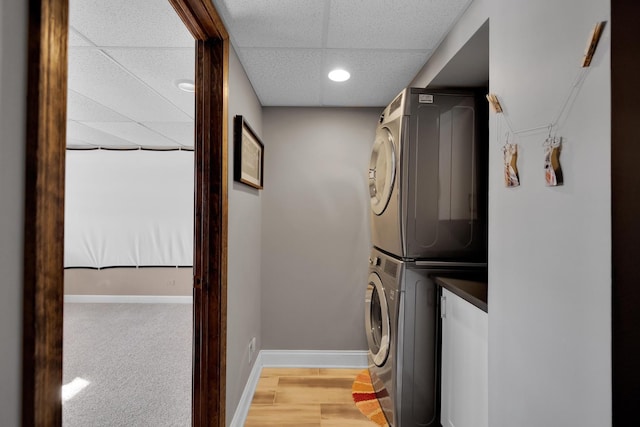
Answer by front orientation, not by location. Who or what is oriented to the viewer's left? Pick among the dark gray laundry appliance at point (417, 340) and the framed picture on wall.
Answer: the dark gray laundry appliance

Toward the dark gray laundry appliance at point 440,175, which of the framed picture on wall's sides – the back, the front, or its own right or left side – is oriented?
front

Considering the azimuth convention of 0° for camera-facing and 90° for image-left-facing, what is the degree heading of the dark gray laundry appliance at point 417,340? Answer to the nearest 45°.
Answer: approximately 90°

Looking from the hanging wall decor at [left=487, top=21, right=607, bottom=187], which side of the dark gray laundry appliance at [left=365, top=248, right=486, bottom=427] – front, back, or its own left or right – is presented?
left

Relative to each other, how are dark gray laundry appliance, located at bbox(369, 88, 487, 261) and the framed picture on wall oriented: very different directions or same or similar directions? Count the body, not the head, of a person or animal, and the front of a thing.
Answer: very different directions

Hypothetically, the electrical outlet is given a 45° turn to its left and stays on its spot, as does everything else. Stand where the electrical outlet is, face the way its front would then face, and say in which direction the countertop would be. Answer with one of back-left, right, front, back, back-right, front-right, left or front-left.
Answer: right

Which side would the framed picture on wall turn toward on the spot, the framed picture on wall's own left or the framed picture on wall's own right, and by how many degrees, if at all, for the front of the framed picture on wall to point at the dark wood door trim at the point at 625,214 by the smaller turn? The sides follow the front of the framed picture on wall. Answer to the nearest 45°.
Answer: approximately 45° to the framed picture on wall's own right

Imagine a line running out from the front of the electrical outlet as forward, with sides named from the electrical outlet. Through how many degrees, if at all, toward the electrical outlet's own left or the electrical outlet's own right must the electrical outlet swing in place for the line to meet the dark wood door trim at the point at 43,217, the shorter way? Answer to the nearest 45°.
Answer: approximately 90° to the electrical outlet's own right

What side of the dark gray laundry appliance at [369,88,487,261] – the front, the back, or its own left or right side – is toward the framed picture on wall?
front

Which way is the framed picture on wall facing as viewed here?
to the viewer's right

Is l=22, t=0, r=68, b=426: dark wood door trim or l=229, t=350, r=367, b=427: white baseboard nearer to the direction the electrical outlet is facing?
the white baseboard

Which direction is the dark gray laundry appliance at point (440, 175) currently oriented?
to the viewer's left

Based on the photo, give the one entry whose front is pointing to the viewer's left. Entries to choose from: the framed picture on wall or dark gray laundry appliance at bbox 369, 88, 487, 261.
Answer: the dark gray laundry appliance

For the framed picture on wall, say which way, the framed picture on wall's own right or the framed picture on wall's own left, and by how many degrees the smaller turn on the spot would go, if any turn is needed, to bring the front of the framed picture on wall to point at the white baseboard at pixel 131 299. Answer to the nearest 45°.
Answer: approximately 135° to the framed picture on wall's own left

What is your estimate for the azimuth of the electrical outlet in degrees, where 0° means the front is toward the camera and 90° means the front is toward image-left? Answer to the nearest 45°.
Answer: approximately 270°

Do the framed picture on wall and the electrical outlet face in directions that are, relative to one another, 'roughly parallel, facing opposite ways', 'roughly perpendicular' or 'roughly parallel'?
roughly parallel

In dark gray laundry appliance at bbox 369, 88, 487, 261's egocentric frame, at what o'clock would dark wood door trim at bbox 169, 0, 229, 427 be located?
The dark wood door trim is roughly at 11 o'clock from the dark gray laundry appliance.
